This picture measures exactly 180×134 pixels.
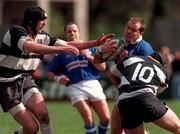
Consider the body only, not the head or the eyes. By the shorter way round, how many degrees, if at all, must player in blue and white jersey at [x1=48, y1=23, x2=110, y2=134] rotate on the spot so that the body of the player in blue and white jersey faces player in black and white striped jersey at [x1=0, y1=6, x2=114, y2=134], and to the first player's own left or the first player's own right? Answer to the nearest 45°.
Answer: approximately 45° to the first player's own right

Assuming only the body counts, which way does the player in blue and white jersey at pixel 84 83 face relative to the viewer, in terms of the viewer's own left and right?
facing the viewer

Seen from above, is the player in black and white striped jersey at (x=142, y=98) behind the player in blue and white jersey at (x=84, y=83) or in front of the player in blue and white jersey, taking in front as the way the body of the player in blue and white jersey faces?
in front
